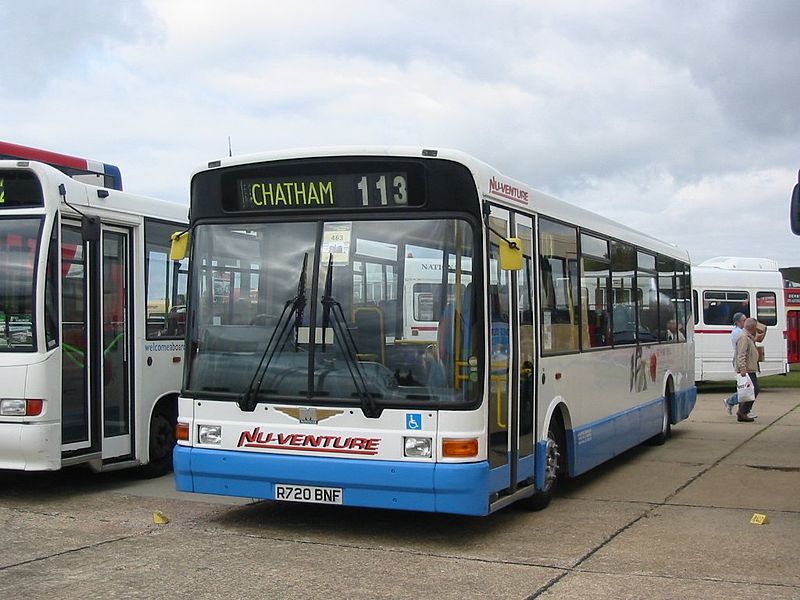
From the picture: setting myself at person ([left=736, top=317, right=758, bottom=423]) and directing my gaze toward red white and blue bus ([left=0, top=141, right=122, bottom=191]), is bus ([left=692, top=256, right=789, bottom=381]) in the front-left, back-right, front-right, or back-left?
back-right

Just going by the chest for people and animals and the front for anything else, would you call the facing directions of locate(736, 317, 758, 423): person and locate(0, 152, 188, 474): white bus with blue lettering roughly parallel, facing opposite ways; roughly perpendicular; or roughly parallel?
roughly perpendicular

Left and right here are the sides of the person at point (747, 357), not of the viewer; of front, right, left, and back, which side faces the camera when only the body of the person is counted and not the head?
right

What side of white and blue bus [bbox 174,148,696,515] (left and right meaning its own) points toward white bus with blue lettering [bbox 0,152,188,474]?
right

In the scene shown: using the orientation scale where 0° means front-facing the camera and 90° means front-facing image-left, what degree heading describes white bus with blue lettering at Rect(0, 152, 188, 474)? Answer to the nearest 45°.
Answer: approximately 45°

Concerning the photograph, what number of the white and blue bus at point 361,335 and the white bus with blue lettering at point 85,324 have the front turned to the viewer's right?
0

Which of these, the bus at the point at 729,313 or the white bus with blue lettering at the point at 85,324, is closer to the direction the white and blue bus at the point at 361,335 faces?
the white bus with blue lettering
